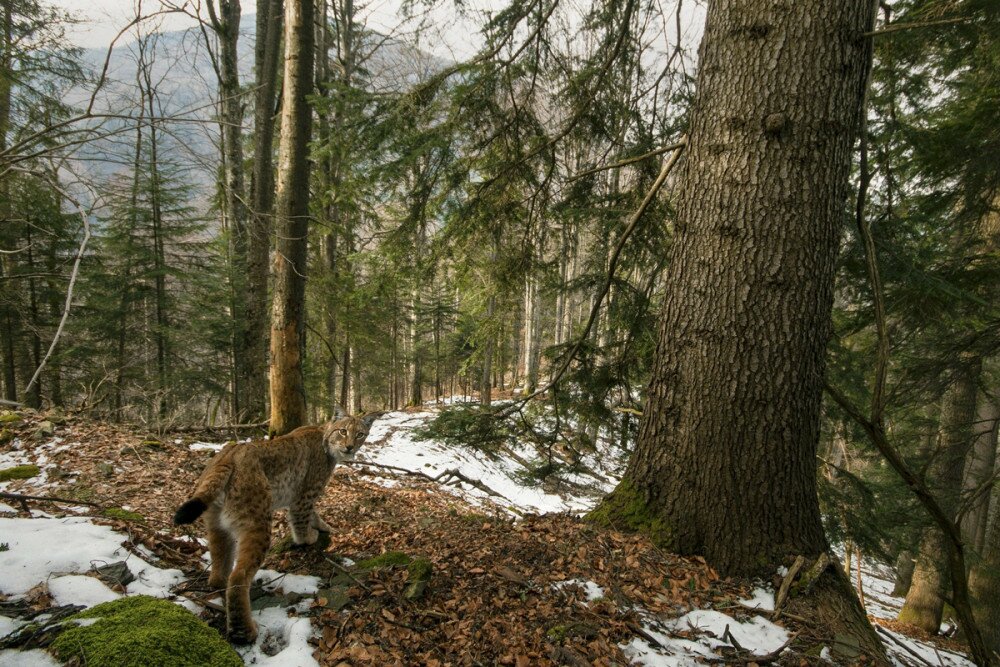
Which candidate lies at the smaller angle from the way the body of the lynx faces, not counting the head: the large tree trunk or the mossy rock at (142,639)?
the large tree trunk

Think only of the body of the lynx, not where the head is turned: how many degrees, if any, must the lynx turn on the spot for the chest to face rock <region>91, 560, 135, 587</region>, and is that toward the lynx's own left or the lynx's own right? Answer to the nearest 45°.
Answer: approximately 135° to the lynx's own left

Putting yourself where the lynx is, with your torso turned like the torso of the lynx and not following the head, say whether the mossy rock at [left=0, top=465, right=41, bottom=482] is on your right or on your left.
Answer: on your left

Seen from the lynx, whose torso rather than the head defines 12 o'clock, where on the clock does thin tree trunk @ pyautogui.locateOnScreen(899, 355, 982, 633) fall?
The thin tree trunk is roughly at 1 o'clock from the lynx.

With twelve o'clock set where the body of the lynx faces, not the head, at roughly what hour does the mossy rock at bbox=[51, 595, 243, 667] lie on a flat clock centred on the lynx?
The mossy rock is roughly at 5 o'clock from the lynx.

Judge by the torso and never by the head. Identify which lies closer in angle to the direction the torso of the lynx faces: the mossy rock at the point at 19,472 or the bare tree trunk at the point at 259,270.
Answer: the bare tree trunk

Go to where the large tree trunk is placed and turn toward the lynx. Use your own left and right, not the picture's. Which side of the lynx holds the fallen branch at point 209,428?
right

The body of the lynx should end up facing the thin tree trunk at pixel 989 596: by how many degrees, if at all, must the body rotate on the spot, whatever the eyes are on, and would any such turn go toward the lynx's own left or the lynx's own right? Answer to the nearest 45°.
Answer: approximately 45° to the lynx's own right

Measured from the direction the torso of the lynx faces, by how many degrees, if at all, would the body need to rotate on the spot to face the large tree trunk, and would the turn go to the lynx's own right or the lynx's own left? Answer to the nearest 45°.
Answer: approximately 45° to the lynx's own right

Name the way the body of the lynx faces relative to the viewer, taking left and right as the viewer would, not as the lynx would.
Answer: facing away from the viewer and to the right of the viewer

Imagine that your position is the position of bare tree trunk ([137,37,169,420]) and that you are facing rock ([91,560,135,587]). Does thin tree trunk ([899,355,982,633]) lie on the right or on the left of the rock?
left
